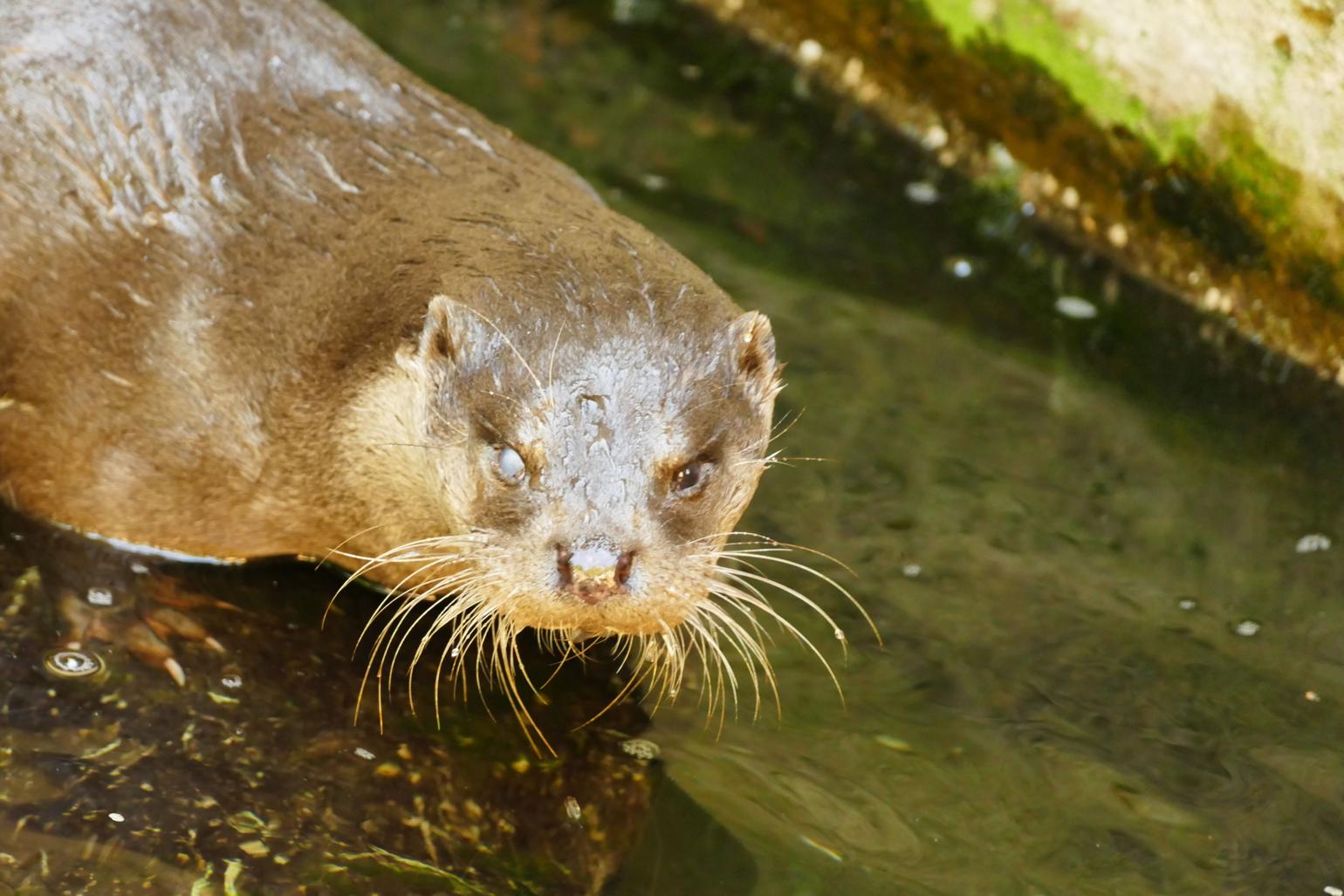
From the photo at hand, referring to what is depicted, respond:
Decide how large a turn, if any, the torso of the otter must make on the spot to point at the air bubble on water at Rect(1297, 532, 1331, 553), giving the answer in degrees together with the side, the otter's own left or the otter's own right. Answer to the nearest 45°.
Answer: approximately 45° to the otter's own left

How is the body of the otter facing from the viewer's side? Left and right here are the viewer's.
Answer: facing the viewer and to the right of the viewer

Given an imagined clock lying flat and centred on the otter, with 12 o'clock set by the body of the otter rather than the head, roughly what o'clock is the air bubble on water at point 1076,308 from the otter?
The air bubble on water is roughly at 9 o'clock from the otter.

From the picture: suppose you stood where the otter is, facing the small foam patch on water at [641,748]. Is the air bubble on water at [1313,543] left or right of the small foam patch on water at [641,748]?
left

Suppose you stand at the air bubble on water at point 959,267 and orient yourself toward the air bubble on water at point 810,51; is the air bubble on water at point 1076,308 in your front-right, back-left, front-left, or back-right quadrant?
back-right

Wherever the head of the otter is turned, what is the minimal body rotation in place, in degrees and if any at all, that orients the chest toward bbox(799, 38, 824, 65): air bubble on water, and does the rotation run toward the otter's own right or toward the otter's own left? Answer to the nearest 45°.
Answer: approximately 135° to the otter's own left

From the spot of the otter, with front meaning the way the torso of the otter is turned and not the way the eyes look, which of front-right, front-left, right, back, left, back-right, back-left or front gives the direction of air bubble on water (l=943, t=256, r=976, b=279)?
left

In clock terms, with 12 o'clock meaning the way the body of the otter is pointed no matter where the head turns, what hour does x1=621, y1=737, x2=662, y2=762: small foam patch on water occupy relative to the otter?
The small foam patch on water is roughly at 11 o'clock from the otter.

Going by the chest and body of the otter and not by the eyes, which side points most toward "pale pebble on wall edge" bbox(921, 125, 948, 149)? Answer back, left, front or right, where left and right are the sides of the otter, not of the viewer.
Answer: left

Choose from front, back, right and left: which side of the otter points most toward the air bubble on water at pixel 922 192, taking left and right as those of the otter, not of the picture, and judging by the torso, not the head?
left
